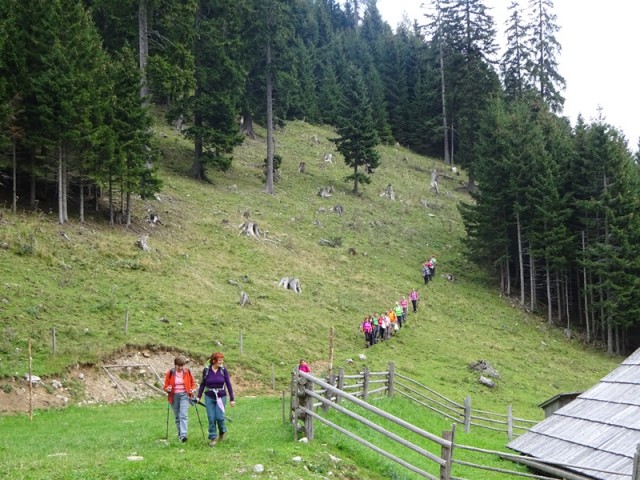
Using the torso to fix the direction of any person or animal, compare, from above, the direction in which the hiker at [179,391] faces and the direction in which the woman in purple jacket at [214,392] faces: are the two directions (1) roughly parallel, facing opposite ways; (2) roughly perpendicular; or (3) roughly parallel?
roughly parallel

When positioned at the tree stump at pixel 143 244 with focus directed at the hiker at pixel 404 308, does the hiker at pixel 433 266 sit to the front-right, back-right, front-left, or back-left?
front-left

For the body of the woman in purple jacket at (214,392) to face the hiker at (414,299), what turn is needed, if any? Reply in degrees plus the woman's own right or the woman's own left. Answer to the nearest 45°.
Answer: approximately 135° to the woman's own left

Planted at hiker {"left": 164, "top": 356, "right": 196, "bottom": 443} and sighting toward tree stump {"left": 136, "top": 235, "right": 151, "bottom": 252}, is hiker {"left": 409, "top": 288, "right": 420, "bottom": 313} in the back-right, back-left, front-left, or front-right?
front-right

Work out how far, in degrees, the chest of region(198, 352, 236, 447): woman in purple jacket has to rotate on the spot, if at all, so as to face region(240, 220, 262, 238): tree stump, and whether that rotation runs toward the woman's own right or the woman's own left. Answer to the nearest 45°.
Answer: approximately 180°

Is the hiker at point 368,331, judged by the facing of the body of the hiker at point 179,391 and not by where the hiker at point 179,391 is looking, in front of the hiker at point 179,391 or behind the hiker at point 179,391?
behind

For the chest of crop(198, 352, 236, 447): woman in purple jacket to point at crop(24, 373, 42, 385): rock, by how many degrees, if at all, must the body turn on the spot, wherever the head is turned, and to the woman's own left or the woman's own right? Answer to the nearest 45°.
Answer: approximately 135° to the woman's own right

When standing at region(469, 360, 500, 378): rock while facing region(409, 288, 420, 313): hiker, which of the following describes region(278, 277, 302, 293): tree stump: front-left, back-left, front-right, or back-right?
front-left

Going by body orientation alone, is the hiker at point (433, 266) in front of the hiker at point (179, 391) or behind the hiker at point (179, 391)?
behind

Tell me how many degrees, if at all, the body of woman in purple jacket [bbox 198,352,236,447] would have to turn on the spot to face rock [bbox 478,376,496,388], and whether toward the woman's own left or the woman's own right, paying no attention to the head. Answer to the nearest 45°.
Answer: approximately 135° to the woman's own left

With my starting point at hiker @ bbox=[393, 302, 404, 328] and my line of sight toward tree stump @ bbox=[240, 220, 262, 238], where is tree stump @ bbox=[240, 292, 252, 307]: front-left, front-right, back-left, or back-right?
front-left

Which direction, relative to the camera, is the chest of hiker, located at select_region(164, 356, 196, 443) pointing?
toward the camera

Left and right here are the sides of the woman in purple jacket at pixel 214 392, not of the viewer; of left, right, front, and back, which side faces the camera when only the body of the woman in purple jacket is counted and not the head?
front

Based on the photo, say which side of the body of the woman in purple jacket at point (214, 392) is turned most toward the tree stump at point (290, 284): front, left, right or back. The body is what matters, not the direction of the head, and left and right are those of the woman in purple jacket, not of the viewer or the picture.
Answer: back

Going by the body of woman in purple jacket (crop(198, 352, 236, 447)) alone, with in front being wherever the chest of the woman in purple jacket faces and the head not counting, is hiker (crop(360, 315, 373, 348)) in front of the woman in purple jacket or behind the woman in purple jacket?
behind

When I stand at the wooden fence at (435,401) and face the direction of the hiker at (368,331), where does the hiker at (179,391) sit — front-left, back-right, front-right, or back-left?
back-left

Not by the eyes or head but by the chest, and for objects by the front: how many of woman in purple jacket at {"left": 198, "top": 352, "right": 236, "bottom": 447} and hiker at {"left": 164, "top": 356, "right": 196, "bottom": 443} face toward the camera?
2
